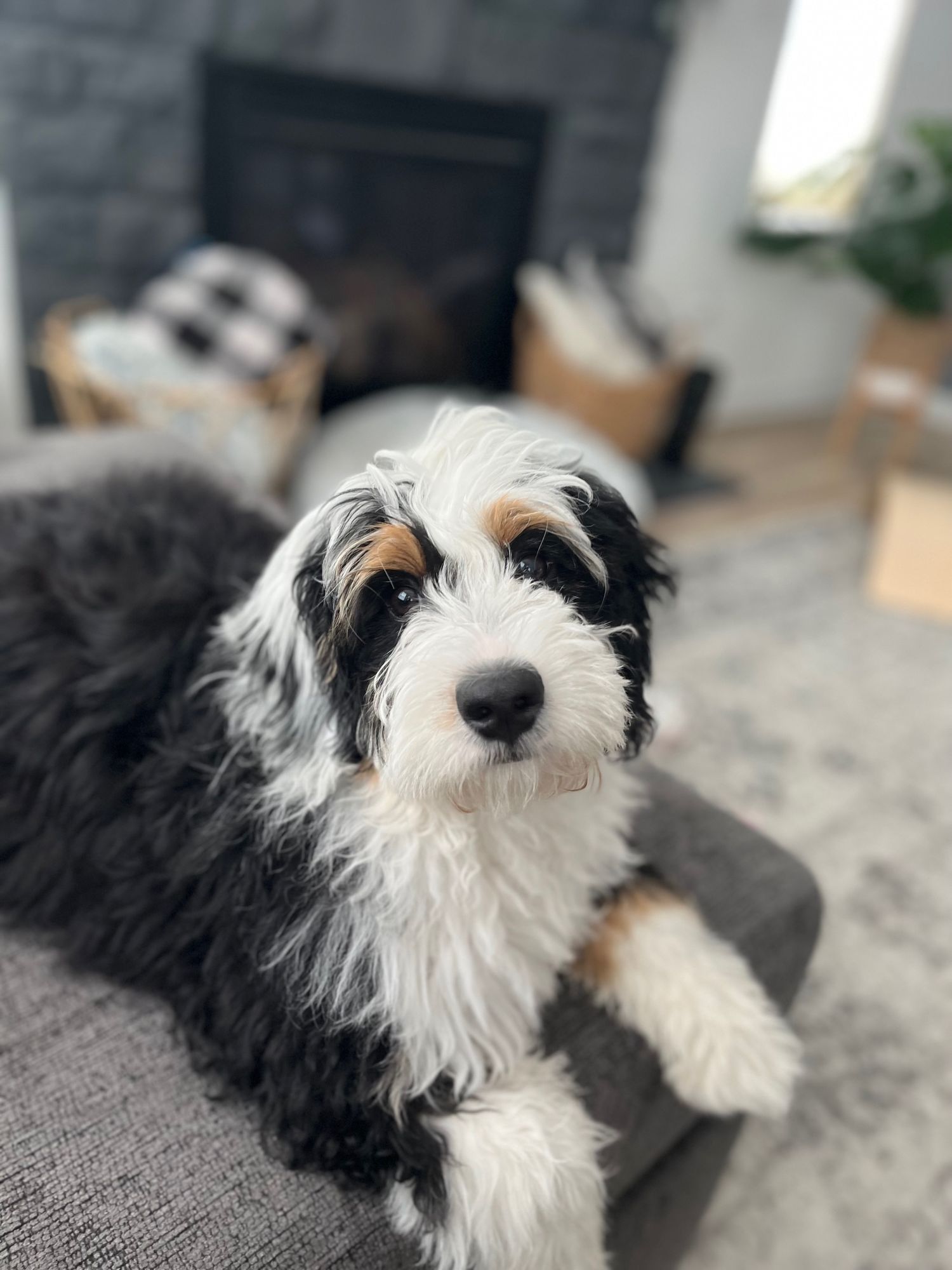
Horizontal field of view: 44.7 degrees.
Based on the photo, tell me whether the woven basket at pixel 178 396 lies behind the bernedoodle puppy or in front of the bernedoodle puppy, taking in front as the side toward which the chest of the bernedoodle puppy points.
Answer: behind

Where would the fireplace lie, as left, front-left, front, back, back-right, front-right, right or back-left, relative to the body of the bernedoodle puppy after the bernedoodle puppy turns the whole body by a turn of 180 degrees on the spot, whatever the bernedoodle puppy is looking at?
front-right

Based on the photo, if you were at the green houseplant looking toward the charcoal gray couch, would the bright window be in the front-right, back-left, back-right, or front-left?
back-right

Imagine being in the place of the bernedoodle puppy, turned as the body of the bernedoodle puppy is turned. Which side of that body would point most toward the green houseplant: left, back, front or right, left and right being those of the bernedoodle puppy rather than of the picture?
left

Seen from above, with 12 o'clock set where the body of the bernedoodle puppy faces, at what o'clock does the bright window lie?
The bright window is roughly at 8 o'clock from the bernedoodle puppy.

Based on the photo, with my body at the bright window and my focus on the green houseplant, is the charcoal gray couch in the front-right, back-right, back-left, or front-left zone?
front-right

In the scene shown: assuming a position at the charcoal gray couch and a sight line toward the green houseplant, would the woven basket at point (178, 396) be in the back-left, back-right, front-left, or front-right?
front-left
